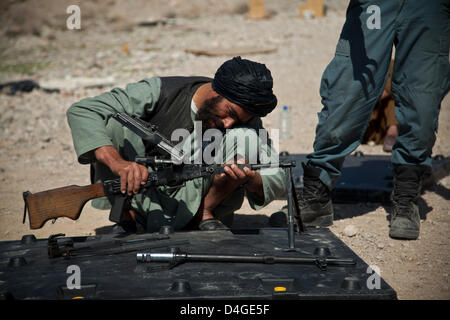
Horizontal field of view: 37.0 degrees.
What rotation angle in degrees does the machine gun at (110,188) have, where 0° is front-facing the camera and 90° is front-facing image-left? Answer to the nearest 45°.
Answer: approximately 270°

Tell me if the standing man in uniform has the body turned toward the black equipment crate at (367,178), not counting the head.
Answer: no

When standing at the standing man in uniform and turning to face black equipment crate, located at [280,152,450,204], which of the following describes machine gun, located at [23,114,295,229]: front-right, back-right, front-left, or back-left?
back-left

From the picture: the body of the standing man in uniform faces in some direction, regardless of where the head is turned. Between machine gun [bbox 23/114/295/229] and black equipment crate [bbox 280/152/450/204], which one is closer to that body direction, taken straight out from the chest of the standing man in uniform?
the machine gun

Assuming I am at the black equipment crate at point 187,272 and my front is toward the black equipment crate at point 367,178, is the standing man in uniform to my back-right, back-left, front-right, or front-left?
front-right

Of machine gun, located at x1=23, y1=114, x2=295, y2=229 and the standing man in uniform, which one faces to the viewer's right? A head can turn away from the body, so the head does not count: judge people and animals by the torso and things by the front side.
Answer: the machine gun

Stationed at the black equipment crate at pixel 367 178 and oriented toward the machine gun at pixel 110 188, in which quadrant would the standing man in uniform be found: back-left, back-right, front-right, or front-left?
front-left

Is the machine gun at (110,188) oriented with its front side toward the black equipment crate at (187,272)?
no

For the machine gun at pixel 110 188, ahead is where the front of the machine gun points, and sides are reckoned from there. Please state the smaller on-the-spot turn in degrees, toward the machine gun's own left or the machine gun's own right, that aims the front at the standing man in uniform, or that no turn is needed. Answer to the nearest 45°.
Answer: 0° — it already faces them

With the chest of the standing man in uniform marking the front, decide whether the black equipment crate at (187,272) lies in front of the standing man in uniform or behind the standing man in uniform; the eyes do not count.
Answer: in front

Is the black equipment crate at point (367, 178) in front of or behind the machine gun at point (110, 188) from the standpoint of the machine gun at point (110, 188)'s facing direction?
in front

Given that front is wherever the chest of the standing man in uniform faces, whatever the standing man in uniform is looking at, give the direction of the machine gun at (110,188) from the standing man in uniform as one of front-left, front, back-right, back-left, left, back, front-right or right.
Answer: front-right
